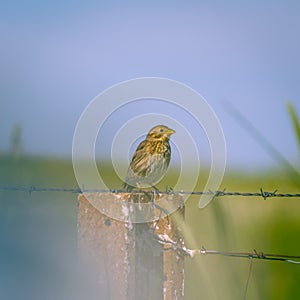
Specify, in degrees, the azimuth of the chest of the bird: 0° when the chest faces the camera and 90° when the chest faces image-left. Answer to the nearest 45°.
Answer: approximately 315°
